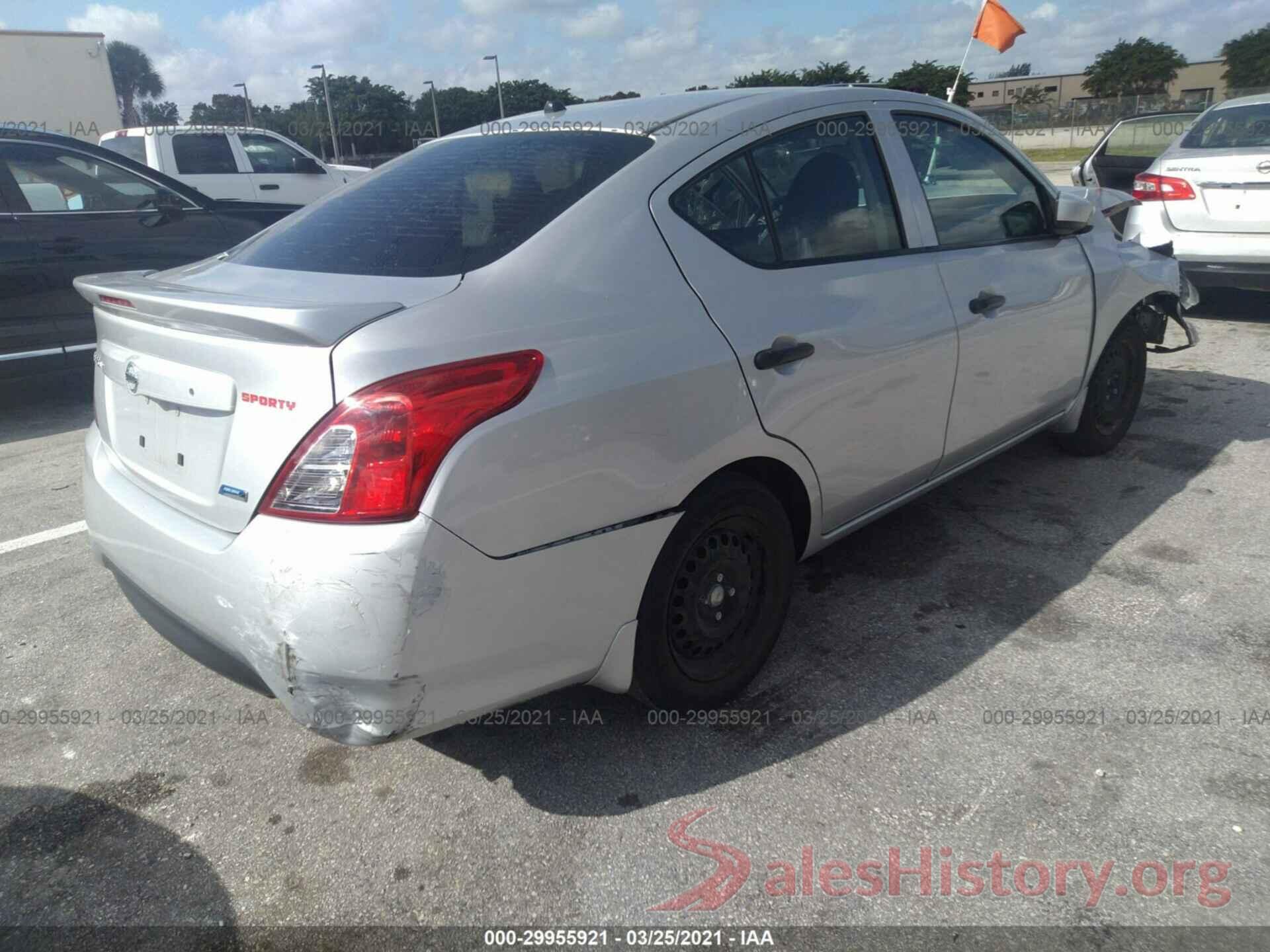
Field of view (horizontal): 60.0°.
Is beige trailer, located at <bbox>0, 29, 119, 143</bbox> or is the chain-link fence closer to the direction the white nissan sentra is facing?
the chain-link fence

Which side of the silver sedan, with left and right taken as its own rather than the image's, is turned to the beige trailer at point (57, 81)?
left

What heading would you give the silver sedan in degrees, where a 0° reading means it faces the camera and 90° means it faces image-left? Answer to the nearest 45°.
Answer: approximately 225°

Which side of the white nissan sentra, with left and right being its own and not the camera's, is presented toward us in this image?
back

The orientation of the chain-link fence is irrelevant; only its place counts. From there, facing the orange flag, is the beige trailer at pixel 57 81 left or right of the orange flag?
right

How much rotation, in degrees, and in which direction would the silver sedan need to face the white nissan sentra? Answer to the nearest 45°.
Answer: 0° — it already faces it

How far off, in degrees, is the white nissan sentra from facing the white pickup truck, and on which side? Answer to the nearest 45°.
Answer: approximately 90° to its left

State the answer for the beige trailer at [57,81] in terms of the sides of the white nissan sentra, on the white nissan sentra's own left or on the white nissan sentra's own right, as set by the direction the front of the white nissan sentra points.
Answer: on the white nissan sentra's own left
